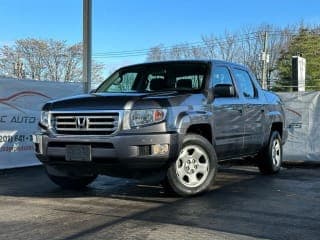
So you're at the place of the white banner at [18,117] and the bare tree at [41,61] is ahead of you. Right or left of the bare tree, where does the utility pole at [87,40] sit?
right

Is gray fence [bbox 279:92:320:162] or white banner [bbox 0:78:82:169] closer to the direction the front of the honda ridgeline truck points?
the white banner

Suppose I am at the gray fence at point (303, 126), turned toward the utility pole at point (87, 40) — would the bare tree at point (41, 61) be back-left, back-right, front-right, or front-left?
front-right

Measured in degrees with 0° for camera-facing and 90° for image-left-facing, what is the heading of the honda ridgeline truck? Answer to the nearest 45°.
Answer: approximately 45°

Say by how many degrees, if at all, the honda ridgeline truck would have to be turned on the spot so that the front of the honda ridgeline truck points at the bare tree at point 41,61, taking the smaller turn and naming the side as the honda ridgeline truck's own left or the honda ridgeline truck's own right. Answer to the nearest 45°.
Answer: approximately 135° to the honda ridgeline truck's own right

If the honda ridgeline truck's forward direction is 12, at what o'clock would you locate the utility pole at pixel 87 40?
The utility pole is roughly at 4 o'clock from the honda ridgeline truck.

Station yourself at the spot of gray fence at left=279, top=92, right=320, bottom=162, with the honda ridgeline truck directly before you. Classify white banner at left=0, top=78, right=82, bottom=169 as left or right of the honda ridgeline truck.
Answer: right

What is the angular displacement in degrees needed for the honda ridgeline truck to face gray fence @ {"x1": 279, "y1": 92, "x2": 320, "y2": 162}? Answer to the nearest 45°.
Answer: approximately 180°

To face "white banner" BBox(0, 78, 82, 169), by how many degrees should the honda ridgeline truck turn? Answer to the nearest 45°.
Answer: approximately 90° to its right
